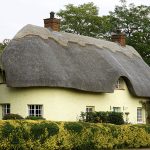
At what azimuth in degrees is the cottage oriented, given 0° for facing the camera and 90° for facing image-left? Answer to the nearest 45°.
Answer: approximately 315°

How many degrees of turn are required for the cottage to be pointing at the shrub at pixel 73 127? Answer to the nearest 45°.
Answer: approximately 45° to its right

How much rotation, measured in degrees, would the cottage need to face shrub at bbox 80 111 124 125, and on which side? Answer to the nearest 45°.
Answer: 0° — it already faces it
